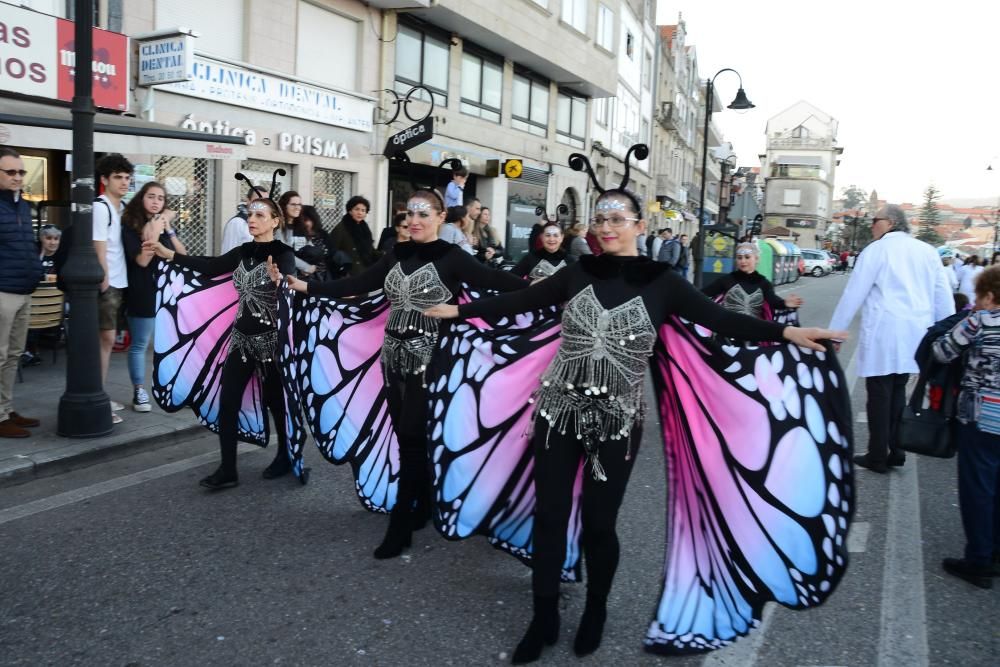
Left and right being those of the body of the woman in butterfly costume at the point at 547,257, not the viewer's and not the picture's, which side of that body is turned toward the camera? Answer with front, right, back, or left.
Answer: front

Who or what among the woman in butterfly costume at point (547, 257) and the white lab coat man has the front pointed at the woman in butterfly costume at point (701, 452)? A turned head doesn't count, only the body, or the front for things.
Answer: the woman in butterfly costume at point (547, 257)

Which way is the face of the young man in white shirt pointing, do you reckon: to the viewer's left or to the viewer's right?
to the viewer's right

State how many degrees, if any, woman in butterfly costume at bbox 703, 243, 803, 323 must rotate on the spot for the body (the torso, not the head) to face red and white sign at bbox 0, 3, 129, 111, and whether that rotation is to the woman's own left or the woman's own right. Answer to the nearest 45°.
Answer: approximately 90° to the woman's own right

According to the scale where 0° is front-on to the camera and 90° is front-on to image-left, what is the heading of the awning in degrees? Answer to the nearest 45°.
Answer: approximately 315°

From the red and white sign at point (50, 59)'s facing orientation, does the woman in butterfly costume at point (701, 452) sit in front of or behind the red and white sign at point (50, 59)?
in front

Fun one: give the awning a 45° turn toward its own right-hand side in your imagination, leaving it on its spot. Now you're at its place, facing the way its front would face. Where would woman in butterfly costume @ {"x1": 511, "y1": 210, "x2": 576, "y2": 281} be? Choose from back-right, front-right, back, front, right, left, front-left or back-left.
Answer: front-left

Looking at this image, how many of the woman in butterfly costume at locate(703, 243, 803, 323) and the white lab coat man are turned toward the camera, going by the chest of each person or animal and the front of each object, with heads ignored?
1

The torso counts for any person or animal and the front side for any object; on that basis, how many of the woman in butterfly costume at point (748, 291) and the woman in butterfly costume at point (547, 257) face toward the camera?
2

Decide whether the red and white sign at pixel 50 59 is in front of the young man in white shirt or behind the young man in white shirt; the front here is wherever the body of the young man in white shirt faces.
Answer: behind

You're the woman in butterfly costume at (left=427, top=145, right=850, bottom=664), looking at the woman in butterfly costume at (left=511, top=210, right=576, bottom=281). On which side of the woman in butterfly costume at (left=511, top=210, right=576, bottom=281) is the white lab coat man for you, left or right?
right

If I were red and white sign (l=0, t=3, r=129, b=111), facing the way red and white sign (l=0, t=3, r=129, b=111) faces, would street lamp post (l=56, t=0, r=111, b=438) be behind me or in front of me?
in front

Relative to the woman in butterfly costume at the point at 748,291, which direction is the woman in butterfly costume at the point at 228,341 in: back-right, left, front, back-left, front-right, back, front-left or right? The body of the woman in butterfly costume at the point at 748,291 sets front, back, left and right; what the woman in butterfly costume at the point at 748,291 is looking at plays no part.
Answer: front-right

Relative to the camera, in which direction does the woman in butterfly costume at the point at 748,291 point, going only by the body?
toward the camera

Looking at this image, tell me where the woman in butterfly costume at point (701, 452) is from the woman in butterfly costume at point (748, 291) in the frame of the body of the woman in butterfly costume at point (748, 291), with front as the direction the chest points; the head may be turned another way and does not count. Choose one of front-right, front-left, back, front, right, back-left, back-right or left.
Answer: front
